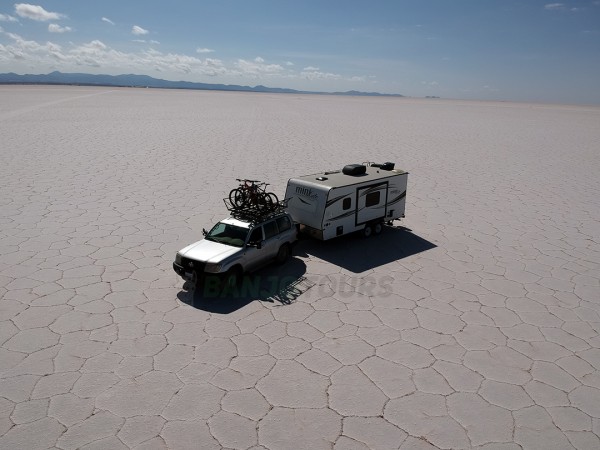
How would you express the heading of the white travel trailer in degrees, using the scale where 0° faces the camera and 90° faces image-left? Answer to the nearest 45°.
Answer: approximately 45°

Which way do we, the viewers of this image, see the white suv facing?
facing the viewer and to the left of the viewer

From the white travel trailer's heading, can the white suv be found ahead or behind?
ahead

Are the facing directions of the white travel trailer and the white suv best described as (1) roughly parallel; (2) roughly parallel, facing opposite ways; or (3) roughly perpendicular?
roughly parallel

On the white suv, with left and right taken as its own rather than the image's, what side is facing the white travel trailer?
back

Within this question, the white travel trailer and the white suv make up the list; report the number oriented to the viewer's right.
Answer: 0
